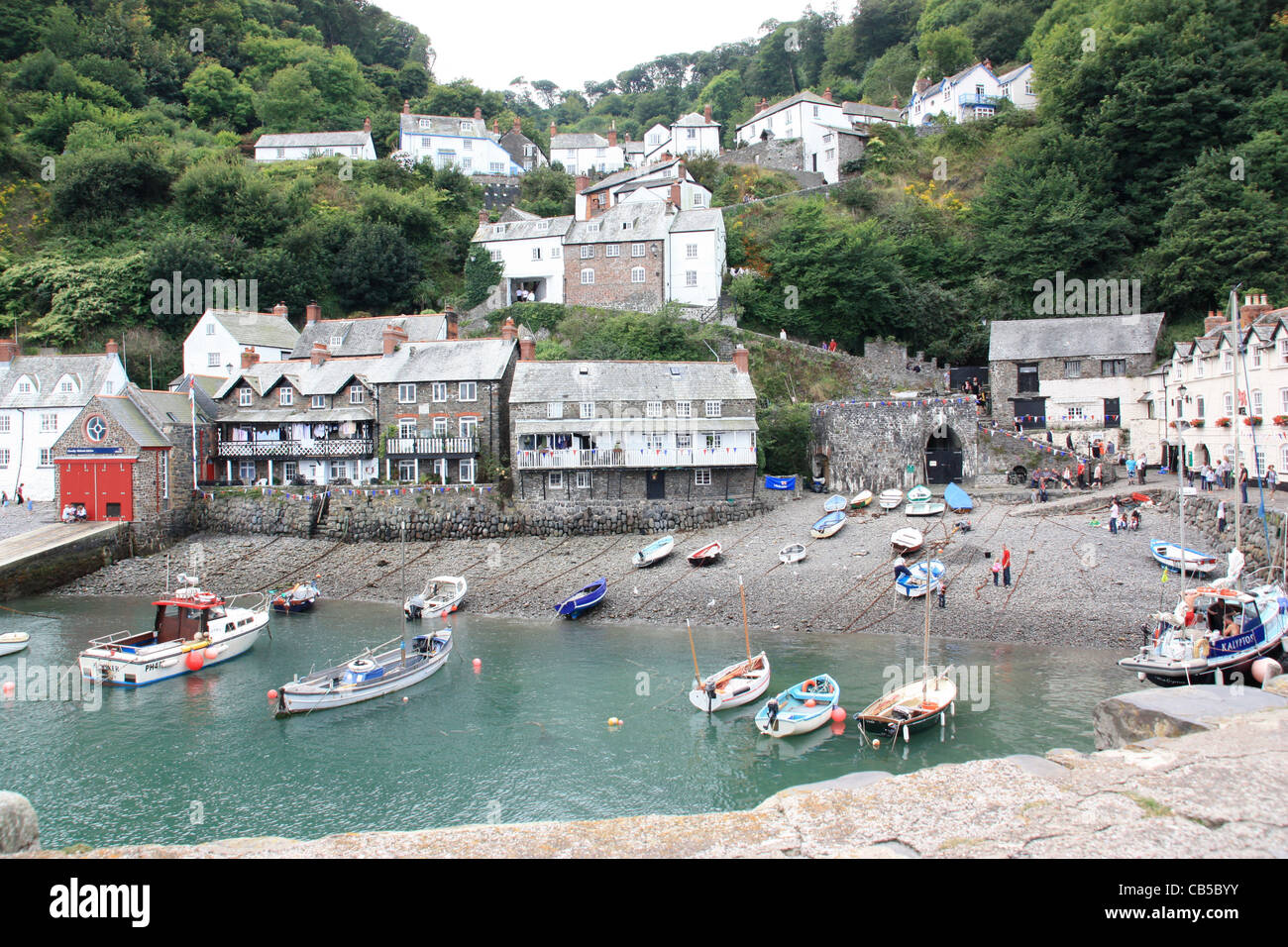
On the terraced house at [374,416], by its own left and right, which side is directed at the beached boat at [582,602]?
front

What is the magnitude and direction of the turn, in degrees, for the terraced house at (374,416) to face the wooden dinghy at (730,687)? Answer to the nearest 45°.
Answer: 0° — it already faces it

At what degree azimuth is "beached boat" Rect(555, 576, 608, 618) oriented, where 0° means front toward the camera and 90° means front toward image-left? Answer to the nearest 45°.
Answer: approximately 225°

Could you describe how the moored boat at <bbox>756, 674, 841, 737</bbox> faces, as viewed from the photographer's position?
facing away from the viewer and to the right of the viewer

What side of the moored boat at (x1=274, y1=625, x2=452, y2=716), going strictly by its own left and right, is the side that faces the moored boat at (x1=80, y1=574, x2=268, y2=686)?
left

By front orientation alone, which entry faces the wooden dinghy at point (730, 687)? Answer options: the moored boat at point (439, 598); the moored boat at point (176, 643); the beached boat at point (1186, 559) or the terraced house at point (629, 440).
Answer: the terraced house

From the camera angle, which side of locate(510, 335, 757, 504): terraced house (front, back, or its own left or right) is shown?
front

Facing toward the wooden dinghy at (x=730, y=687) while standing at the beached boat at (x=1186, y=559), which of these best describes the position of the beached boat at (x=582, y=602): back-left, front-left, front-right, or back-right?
front-right

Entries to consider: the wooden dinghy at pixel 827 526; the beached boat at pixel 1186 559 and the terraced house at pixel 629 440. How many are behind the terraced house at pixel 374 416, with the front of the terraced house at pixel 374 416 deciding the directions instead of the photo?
0

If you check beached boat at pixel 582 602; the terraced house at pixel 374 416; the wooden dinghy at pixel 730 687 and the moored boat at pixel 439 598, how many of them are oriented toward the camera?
1

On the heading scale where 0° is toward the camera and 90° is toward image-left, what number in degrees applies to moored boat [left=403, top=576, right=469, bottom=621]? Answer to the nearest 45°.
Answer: approximately 225°

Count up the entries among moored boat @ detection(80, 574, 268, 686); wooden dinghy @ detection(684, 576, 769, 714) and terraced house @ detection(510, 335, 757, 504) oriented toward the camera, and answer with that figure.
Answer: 1

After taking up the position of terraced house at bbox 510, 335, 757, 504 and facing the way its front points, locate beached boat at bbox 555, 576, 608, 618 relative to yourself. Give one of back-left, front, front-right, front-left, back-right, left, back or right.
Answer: front

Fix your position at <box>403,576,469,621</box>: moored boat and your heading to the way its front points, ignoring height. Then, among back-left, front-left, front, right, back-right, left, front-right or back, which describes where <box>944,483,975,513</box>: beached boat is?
front-right
